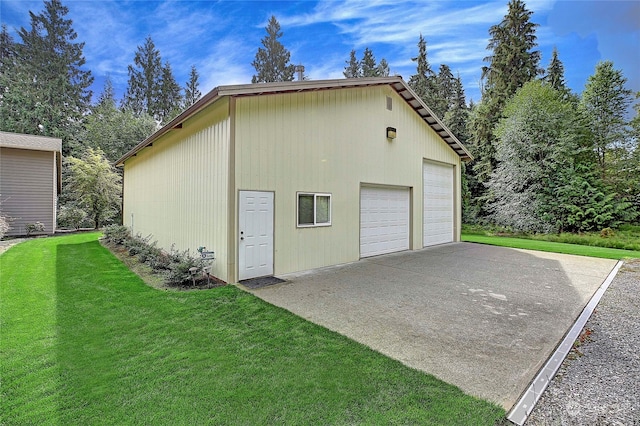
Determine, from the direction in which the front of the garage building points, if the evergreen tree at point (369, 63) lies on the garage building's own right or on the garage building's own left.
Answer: on the garage building's own left

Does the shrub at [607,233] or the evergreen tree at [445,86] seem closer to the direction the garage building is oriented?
the shrub

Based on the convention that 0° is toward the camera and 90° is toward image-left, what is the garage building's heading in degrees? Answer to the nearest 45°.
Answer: approximately 315°

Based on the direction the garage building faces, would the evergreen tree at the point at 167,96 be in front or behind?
behind

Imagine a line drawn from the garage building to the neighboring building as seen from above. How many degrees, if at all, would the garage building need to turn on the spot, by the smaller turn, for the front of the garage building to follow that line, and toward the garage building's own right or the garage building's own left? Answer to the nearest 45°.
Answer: approximately 180°

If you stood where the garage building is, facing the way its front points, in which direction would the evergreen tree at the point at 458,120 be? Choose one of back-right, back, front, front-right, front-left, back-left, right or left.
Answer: left

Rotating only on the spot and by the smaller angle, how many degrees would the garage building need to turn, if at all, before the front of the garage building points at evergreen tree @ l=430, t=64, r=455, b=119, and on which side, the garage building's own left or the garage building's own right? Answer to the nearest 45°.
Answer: approximately 90° to the garage building's own left

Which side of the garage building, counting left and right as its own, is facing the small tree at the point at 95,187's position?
back

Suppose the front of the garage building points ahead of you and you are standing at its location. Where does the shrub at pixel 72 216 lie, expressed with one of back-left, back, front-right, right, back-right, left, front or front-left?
back

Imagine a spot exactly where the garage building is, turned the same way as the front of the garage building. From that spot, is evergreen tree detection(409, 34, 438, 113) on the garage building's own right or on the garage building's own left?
on the garage building's own left

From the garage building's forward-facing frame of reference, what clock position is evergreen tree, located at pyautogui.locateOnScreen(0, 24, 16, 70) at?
The evergreen tree is roughly at 6 o'clock from the garage building.

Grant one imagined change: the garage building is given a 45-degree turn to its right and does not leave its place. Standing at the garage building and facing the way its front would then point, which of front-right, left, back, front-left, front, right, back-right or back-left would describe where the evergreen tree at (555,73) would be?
back-left

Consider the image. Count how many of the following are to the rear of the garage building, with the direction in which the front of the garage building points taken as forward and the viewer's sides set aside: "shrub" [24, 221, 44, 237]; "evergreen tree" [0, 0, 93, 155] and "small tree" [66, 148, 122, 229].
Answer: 3

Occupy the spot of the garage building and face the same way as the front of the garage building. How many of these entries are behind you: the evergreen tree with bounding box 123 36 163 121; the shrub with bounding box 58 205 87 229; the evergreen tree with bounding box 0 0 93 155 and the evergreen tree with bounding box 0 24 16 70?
4

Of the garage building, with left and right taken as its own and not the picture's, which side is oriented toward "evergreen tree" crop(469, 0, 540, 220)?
left
